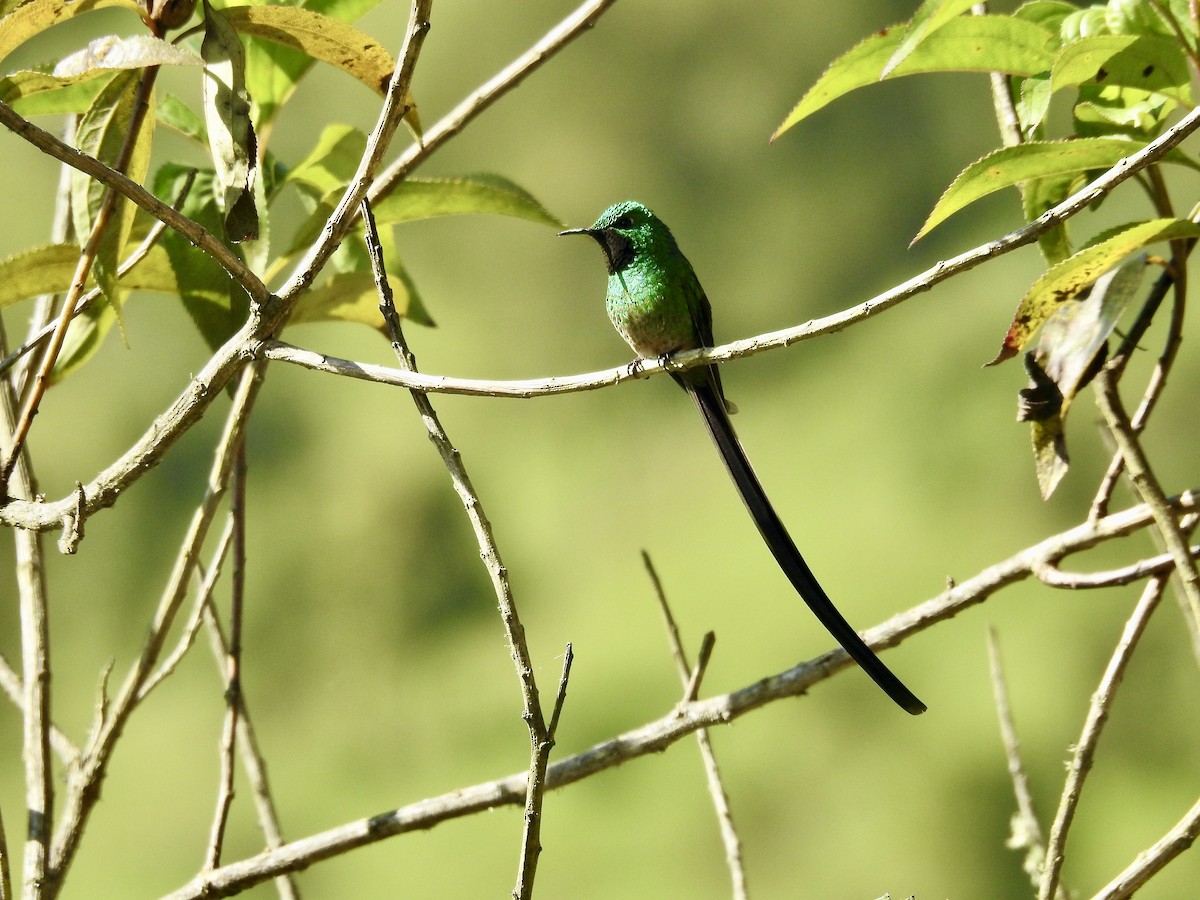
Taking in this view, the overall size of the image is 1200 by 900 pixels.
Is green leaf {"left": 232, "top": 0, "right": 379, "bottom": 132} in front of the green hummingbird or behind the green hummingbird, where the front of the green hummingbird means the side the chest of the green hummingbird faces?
in front

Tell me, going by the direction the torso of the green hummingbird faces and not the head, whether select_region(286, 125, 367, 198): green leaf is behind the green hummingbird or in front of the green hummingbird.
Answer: in front

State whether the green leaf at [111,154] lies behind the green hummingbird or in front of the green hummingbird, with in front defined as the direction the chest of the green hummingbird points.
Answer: in front

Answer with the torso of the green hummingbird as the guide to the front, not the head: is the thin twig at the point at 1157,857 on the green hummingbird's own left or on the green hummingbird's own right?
on the green hummingbird's own left

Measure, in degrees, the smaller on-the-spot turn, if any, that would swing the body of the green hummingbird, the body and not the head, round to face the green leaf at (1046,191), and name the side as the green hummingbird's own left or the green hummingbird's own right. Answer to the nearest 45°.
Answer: approximately 90° to the green hummingbird's own left

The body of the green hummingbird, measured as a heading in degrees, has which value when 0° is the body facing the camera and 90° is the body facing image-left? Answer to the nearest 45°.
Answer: approximately 45°

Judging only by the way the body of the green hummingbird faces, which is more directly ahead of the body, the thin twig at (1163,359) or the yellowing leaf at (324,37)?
the yellowing leaf

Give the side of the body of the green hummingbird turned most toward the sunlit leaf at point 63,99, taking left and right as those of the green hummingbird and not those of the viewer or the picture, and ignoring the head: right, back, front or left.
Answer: front

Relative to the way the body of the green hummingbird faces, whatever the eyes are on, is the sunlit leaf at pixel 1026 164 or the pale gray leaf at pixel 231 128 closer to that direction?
the pale gray leaf
